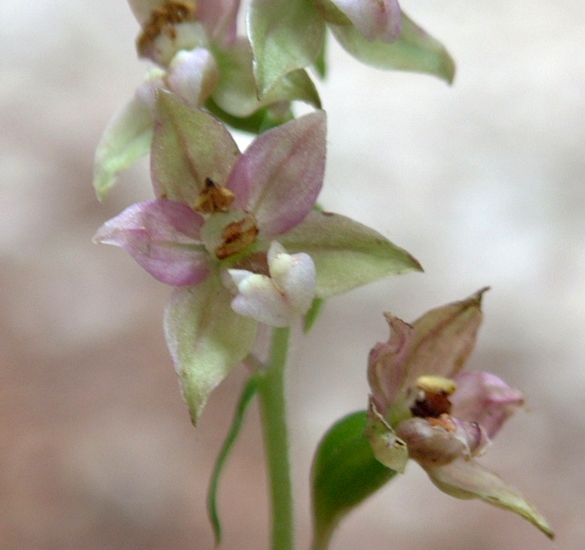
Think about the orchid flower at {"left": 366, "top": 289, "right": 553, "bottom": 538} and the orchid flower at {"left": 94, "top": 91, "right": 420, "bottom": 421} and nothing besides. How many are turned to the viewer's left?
0

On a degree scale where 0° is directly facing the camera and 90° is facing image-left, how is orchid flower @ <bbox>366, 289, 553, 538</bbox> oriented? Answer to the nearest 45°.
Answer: approximately 315°

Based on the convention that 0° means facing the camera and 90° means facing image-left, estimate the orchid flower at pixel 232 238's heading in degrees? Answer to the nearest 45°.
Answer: approximately 0°
